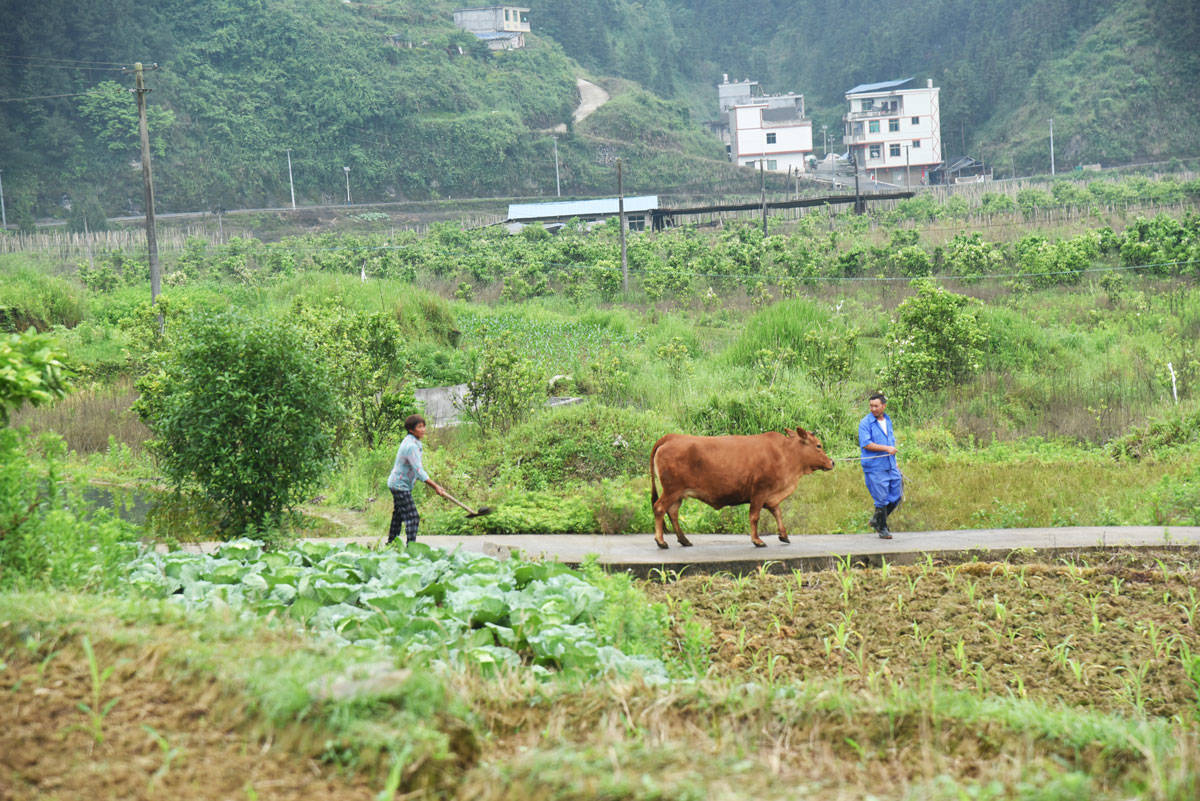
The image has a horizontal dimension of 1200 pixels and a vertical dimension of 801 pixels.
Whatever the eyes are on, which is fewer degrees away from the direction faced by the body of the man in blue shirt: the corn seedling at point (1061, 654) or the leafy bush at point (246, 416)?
the corn seedling

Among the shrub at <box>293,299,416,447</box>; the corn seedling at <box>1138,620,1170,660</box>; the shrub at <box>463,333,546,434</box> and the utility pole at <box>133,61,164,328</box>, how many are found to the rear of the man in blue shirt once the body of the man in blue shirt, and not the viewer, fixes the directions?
3

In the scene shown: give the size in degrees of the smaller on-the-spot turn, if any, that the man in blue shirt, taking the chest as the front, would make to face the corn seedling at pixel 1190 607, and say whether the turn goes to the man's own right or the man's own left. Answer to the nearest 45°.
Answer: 0° — they already face it

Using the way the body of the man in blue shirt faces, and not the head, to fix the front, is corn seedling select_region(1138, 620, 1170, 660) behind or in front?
in front

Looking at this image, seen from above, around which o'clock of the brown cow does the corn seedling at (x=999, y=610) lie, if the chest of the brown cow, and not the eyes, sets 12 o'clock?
The corn seedling is roughly at 2 o'clock from the brown cow.

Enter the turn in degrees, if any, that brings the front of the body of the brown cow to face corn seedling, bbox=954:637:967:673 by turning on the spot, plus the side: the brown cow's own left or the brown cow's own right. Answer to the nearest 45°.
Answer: approximately 90° to the brown cow's own right

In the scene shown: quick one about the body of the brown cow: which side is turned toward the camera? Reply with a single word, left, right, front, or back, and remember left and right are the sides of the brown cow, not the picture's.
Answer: right

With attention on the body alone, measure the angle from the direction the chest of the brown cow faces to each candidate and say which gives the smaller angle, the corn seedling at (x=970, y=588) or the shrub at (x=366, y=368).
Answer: the corn seedling

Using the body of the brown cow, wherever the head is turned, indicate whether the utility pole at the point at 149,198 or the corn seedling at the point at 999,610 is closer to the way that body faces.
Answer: the corn seedling

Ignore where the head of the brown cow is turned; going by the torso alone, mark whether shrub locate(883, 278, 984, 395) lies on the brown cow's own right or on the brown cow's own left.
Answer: on the brown cow's own left

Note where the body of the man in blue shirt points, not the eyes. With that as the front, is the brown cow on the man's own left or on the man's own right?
on the man's own right
